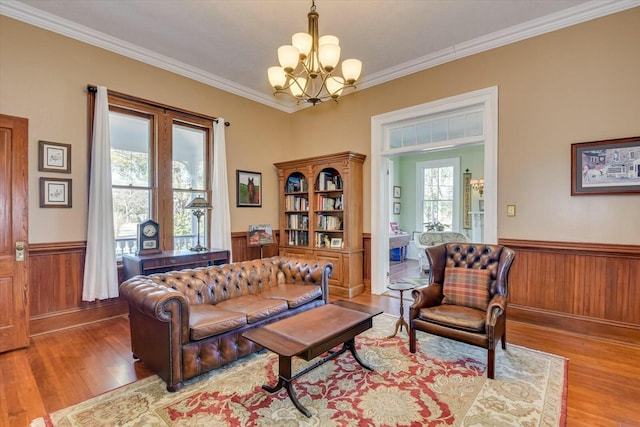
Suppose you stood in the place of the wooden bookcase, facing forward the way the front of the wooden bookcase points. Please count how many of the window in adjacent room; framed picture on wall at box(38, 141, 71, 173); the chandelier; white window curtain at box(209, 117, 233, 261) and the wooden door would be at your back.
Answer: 1

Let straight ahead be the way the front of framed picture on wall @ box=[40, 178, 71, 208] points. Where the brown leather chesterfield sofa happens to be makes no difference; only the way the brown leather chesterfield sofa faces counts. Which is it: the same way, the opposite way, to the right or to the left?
the same way

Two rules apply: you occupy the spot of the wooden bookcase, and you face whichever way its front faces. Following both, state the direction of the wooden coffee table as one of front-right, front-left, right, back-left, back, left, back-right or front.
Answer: front-left

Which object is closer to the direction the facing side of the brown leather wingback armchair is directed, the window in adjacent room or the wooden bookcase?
the wooden bookcase

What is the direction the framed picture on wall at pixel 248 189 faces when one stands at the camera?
facing the viewer and to the right of the viewer

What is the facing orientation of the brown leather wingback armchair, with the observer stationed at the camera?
facing the viewer and to the left of the viewer

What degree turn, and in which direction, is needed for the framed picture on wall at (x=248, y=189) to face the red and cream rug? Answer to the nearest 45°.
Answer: approximately 45° to its right

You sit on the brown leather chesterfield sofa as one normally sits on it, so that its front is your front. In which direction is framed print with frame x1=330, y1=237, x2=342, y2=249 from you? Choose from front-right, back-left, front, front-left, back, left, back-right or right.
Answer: left

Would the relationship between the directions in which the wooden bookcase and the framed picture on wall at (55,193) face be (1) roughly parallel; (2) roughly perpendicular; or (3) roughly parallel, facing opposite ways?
roughly perpendicular

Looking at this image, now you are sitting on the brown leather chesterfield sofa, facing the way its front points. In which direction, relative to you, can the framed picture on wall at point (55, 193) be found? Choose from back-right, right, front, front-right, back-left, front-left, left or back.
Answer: back

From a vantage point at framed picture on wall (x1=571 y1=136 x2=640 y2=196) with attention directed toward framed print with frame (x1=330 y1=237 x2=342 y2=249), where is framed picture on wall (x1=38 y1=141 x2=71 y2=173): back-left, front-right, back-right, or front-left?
front-left

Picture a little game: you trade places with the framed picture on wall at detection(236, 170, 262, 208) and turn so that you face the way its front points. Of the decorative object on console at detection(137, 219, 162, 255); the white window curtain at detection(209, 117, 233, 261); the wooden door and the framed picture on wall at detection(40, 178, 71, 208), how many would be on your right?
4

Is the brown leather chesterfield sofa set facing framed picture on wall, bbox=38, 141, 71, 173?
no

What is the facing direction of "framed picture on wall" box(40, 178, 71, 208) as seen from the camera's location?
facing the viewer

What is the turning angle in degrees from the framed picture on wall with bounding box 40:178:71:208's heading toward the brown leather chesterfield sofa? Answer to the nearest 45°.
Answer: approximately 45° to its left

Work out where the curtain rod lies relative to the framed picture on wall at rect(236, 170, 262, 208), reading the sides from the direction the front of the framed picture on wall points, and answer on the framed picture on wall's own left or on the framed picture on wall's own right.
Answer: on the framed picture on wall's own right

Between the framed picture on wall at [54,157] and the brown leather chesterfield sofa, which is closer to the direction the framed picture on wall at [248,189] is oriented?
the brown leather chesterfield sofa
